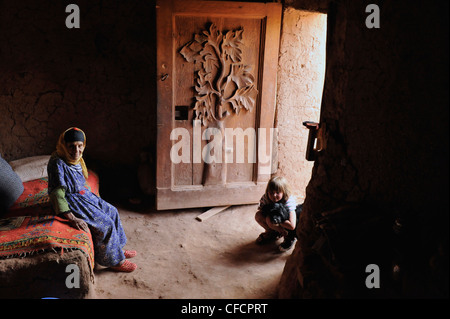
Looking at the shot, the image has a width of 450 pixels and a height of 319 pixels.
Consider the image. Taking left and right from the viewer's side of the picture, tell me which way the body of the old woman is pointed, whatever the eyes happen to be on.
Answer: facing the viewer and to the right of the viewer

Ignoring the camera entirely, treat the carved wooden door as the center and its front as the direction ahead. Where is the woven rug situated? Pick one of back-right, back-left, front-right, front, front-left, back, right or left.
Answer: front-right

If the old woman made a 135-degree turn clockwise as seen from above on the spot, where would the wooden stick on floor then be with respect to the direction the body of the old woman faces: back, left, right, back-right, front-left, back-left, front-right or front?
back-right

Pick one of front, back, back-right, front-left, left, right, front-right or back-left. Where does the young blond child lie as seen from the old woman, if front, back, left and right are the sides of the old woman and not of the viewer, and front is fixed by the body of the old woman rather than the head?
front-left

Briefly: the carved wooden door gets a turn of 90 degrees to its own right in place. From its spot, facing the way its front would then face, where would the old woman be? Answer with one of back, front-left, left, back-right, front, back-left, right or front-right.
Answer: front-left

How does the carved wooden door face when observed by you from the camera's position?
facing the viewer

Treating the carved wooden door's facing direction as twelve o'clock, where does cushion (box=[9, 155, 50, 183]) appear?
The cushion is roughly at 3 o'clock from the carved wooden door.

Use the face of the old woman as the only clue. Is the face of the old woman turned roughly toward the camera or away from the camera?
toward the camera
